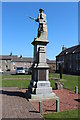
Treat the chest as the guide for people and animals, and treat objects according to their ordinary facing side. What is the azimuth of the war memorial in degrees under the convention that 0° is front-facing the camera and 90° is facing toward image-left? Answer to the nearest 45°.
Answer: approximately 0°
